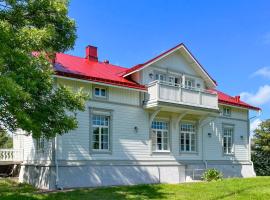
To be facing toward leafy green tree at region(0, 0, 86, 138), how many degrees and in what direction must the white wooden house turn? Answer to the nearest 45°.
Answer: approximately 45° to its right

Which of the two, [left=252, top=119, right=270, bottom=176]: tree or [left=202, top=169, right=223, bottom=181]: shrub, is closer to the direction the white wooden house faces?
the shrub

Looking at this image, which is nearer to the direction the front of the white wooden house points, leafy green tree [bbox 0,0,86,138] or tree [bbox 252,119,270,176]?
the leafy green tree

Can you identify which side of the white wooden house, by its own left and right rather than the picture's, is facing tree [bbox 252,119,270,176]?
left

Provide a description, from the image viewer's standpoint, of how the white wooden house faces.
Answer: facing the viewer and to the right of the viewer
